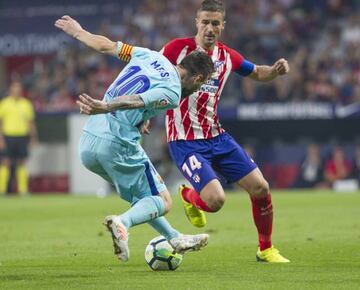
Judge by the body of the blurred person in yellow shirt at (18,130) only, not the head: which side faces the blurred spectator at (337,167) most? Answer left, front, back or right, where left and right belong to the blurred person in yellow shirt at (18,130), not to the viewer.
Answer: left

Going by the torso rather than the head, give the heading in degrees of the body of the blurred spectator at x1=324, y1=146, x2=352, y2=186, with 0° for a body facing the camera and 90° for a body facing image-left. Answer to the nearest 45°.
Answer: approximately 0°

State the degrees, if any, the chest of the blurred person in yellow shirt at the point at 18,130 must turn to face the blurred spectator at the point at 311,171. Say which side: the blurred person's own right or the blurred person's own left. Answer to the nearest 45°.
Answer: approximately 90° to the blurred person's own left

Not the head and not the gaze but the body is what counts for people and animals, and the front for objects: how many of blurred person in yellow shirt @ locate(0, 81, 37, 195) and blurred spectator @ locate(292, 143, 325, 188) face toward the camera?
2

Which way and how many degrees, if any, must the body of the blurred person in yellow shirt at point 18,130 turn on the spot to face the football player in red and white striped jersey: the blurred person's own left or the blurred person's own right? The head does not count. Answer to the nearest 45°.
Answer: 0° — they already face them

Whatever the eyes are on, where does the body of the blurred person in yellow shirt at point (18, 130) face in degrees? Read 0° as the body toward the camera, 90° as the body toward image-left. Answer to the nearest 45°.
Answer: approximately 0°
